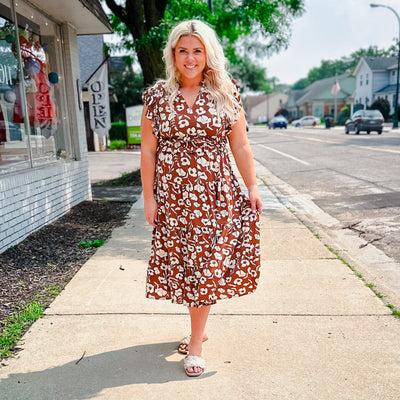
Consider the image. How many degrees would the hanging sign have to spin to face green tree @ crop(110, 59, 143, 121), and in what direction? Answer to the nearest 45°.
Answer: approximately 180°

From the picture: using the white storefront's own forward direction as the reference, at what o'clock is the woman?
The woman is roughly at 1 o'clock from the white storefront.

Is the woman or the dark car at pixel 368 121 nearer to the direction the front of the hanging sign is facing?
the woman

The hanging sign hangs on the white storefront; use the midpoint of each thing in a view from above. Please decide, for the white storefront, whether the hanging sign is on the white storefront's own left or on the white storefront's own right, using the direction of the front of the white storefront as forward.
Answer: on the white storefront's own left

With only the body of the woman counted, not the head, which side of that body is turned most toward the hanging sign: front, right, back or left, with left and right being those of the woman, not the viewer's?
back

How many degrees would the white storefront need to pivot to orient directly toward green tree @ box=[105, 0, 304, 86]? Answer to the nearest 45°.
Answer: approximately 90° to its left

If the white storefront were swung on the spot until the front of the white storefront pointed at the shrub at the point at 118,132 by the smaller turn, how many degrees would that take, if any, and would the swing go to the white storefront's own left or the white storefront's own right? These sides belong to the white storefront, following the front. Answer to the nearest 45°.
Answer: approximately 135° to the white storefront's own left

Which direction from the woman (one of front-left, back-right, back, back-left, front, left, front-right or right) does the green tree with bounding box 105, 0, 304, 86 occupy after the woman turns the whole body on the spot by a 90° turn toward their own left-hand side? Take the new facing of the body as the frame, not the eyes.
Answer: left

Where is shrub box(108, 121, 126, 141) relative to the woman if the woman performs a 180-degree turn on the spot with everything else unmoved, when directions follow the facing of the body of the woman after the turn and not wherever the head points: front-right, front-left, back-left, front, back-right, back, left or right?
front

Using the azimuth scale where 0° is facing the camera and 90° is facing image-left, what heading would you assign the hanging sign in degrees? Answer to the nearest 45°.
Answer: approximately 0°

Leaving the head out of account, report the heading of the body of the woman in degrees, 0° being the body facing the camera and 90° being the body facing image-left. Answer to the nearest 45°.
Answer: approximately 0°

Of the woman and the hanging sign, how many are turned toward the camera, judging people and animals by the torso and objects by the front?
2
